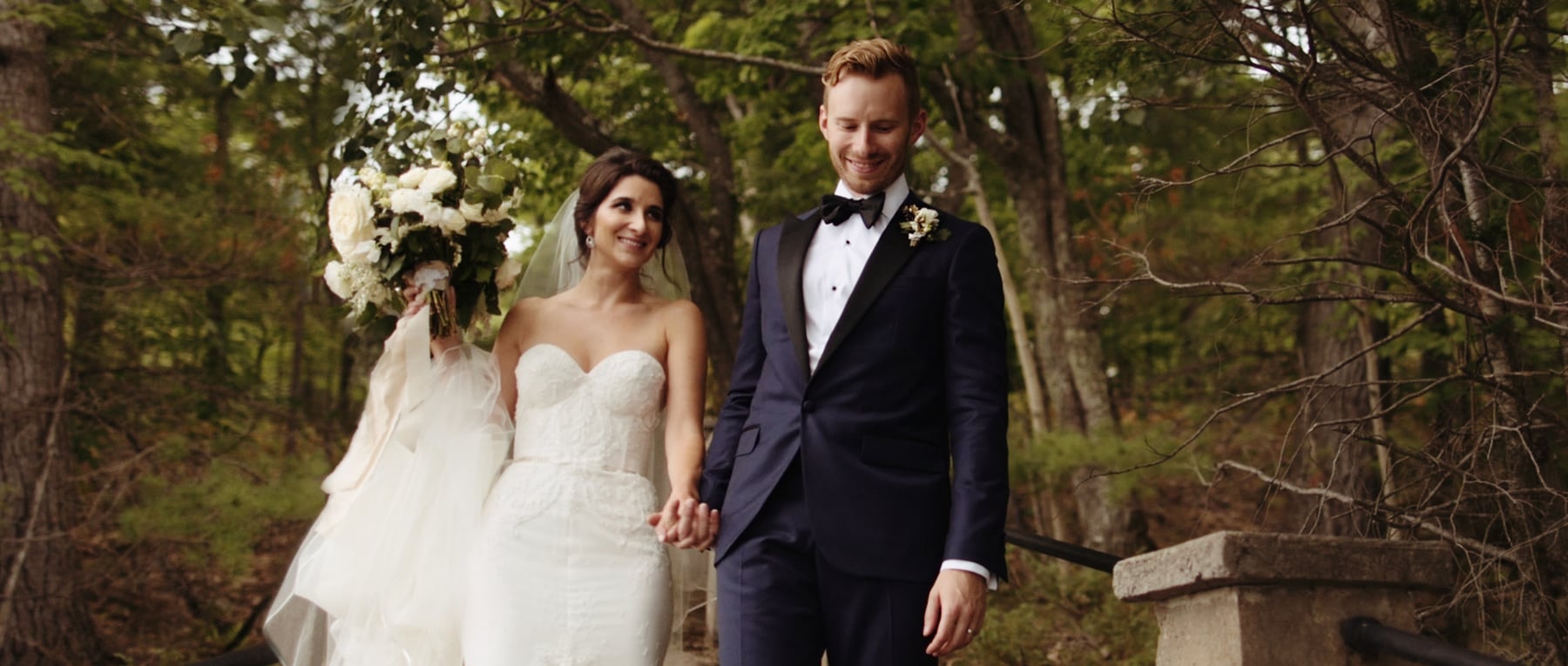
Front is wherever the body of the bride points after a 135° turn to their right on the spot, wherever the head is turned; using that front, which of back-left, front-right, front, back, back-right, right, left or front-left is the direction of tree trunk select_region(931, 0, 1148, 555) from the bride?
right

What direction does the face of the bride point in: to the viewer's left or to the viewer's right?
to the viewer's right

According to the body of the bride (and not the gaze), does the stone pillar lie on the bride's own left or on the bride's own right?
on the bride's own left

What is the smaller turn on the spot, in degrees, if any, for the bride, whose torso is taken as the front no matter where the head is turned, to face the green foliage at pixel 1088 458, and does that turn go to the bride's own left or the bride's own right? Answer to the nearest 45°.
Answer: approximately 135° to the bride's own left

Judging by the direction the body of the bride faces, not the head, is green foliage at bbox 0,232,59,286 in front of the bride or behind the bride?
behind

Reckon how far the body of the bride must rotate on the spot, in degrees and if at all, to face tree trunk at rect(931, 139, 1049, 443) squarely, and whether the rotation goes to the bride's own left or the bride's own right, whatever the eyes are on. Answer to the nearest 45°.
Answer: approximately 135° to the bride's own left

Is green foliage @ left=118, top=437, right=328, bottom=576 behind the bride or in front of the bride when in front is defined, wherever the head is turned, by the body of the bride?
behind

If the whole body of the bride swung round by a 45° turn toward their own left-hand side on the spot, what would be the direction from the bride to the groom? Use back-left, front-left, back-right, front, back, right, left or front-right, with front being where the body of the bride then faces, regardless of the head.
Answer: front

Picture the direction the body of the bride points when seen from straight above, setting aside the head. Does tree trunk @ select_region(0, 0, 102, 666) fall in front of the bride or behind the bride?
behind

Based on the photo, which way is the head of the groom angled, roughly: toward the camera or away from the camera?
toward the camera

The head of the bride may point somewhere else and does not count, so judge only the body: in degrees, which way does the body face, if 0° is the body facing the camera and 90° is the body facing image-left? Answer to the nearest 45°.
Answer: approximately 0°
